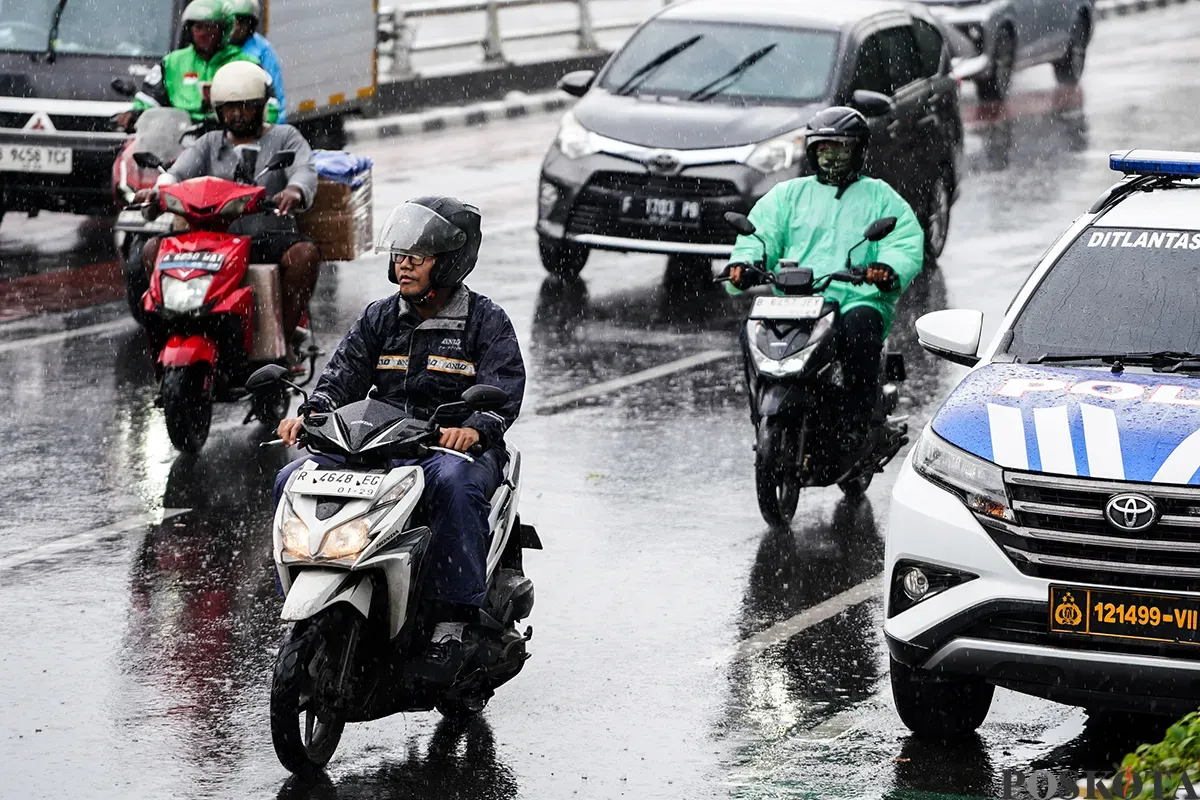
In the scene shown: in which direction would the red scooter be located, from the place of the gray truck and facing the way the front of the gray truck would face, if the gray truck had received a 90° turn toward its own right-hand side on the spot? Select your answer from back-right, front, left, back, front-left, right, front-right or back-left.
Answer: back-left

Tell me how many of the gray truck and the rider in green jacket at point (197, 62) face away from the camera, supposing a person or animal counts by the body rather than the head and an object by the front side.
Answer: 0

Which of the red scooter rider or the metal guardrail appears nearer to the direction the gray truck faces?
the red scooter rider

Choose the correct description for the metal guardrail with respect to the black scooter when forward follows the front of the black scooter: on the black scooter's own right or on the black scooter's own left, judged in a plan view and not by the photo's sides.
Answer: on the black scooter's own right

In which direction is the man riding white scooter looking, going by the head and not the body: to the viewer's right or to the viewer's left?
to the viewer's left

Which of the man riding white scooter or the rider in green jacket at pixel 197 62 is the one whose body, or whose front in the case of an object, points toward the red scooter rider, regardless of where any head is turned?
the rider in green jacket

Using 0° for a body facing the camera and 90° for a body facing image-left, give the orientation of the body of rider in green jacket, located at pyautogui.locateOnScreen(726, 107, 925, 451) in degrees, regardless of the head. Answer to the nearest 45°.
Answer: approximately 45°

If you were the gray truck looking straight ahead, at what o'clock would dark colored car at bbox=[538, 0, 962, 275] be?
The dark colored car is roughly at 8 o'clock from the gray truck.

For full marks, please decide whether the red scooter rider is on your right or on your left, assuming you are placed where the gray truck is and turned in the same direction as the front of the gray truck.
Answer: on your left

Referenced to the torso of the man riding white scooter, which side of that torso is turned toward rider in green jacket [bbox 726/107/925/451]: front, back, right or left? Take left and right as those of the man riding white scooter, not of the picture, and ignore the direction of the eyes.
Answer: back

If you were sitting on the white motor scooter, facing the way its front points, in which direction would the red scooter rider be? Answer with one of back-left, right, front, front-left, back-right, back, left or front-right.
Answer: back-right
